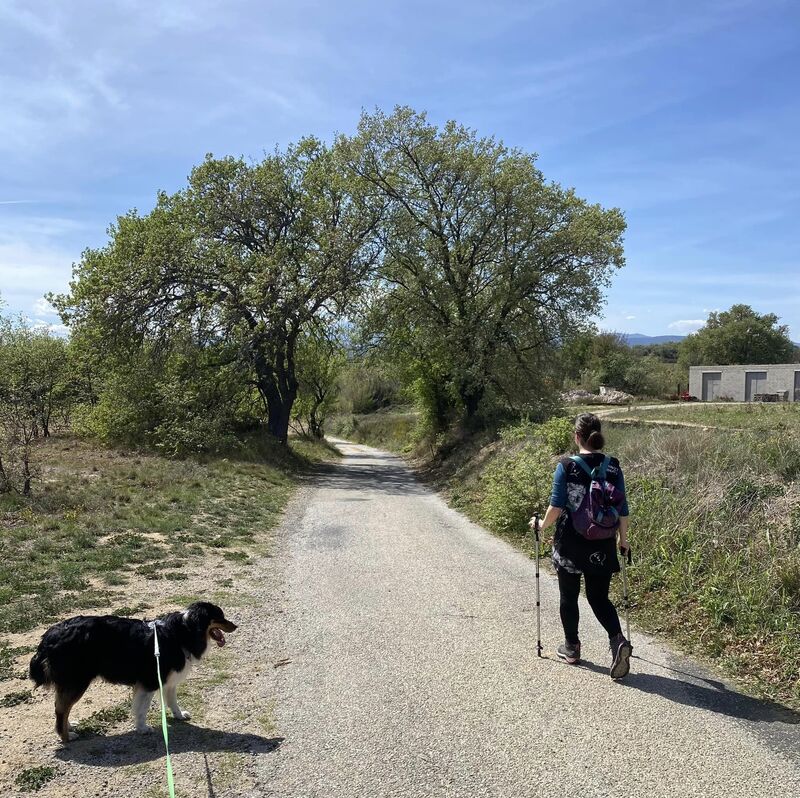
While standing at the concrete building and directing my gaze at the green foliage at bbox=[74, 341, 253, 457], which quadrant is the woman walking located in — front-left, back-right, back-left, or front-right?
front-left

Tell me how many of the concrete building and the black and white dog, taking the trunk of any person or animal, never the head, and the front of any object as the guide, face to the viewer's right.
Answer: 1

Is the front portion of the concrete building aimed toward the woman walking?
yes

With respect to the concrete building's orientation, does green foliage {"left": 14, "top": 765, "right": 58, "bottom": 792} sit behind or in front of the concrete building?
in front

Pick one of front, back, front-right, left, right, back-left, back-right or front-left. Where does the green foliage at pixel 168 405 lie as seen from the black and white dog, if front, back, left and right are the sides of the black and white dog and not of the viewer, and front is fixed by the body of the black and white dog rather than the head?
left

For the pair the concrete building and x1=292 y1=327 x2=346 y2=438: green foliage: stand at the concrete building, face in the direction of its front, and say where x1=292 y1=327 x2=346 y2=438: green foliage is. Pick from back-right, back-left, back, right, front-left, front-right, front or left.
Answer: front-right

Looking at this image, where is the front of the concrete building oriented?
toward the camera

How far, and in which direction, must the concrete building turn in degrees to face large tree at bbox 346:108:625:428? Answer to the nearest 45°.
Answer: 0° — it already faces it

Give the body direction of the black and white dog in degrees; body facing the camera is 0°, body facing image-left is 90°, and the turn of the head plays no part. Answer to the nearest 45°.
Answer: approximately 270°

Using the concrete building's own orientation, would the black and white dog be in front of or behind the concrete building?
in front

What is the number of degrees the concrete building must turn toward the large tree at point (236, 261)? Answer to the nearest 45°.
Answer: approximately 45° to its right

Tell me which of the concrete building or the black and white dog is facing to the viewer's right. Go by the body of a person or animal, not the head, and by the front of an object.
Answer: the black and white dog
